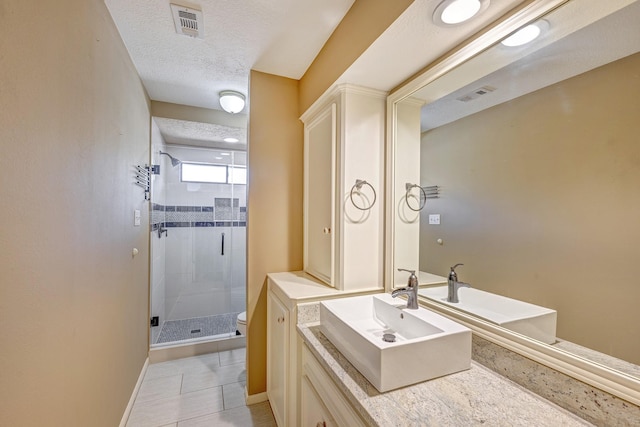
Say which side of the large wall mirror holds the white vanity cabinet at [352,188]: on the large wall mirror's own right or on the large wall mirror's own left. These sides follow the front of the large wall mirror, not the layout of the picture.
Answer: on the large wall mirror's own right

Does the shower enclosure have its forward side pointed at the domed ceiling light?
yes

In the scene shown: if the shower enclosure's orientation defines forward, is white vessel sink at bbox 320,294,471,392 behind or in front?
in front

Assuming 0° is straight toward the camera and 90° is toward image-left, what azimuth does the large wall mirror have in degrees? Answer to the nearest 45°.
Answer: approximately 45°

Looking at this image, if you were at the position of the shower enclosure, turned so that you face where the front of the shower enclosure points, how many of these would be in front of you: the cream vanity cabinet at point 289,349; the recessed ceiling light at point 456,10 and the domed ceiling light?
3

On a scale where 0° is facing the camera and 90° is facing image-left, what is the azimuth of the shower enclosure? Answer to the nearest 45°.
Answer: approximately 0°

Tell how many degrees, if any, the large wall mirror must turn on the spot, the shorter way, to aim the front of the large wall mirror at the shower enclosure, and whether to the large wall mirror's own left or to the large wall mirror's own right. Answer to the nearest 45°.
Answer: approximately 45° to the large wall mirror's own right

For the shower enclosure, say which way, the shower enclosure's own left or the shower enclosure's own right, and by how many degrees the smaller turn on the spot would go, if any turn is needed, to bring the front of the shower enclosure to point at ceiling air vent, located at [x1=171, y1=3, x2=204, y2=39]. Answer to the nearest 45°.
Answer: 0° — it already faces it

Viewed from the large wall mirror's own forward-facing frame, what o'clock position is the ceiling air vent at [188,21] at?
The ceiling air vent is roughly at 1 o'clock from the large wall mirror.

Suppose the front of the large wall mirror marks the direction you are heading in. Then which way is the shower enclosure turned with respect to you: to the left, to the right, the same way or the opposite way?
to the left

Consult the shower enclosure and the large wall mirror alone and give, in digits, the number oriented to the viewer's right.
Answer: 0

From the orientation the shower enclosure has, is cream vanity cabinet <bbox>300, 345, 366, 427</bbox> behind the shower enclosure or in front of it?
in front
